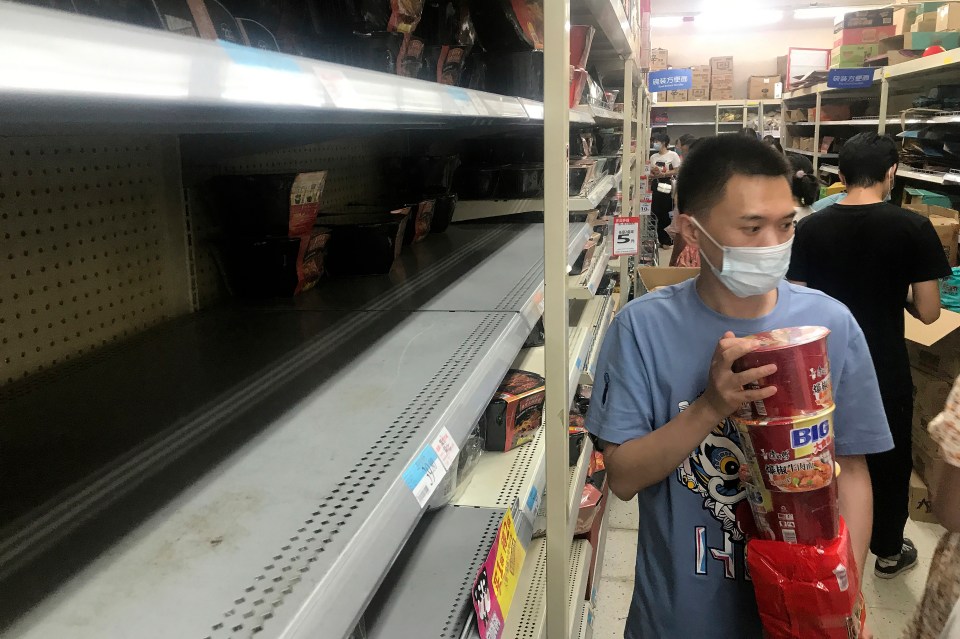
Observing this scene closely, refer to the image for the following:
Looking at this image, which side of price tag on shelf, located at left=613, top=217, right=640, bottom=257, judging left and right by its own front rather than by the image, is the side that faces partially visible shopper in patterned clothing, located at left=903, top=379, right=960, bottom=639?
front

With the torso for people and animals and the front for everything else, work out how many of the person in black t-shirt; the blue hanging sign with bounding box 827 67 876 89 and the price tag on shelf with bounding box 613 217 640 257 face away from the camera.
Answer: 1

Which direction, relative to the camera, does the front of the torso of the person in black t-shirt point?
away from the camera

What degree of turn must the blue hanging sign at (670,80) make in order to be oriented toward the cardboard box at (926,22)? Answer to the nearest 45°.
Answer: approximately 45° to its left

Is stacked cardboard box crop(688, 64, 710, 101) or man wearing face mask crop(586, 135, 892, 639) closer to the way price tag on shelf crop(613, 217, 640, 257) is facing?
the man wearing face mask

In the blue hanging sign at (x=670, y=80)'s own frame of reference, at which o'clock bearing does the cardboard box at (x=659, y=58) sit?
The cardboard box is roughly at 6 o'clock from the blue hanging sign.

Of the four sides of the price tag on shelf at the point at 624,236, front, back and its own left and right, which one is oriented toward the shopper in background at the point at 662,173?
back

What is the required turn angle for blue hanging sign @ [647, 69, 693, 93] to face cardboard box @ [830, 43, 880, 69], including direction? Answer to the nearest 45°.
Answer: approximately 90° to its left

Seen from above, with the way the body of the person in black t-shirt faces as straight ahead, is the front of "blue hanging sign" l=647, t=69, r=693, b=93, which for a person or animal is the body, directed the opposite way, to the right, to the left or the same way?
the opposite way

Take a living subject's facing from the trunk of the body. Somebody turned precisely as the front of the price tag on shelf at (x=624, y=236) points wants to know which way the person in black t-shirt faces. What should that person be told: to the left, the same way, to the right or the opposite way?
the opposite way

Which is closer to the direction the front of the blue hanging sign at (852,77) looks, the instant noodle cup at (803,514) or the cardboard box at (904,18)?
the instant noodle cup

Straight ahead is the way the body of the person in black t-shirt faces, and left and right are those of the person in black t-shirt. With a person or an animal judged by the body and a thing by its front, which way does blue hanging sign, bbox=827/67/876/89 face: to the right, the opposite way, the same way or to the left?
the opposite way

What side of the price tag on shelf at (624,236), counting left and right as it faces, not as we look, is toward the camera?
front

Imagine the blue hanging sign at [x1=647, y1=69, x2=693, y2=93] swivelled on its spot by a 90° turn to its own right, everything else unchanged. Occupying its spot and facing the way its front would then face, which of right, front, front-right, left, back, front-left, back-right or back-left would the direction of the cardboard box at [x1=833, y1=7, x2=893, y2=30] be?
back
